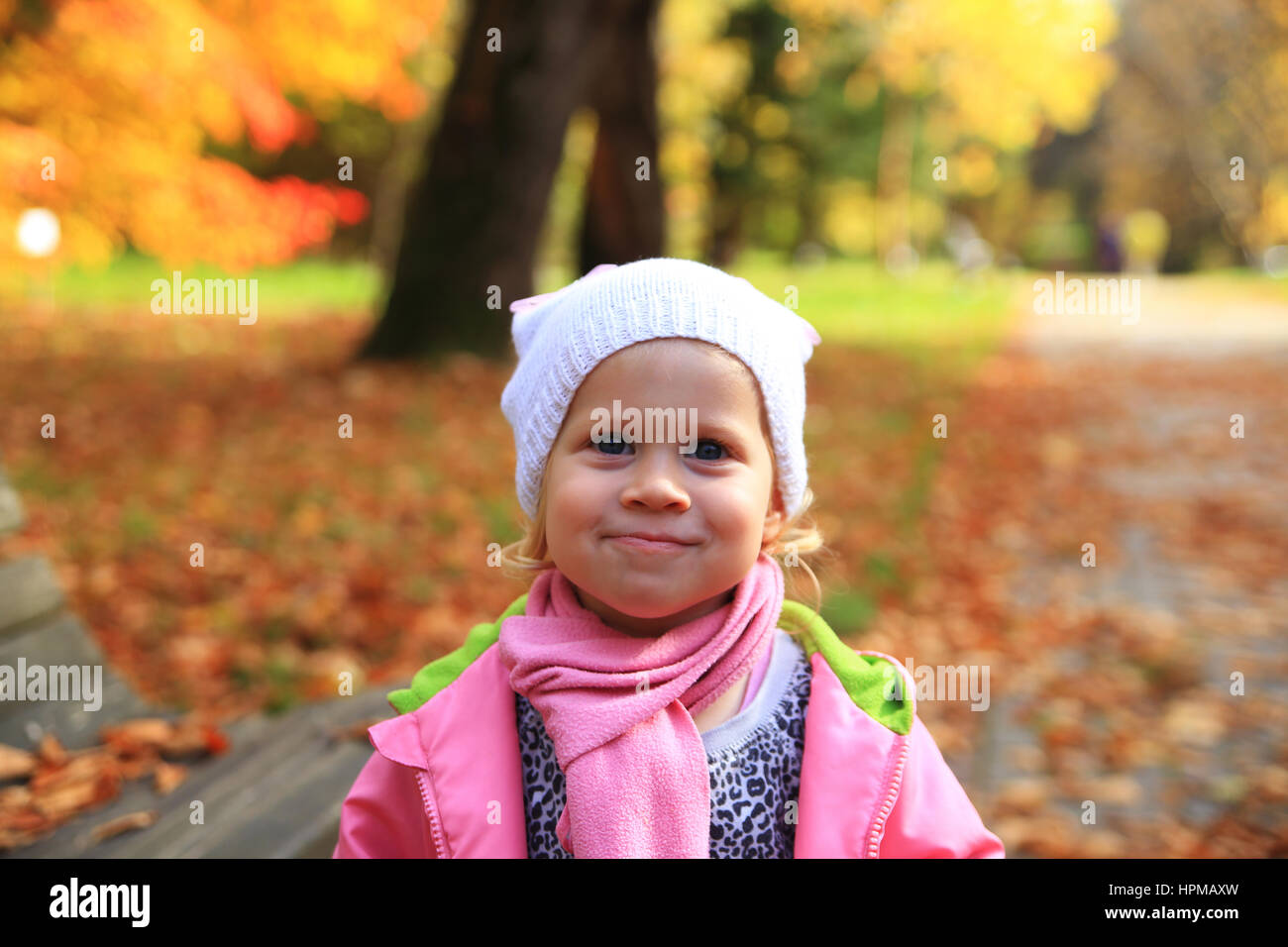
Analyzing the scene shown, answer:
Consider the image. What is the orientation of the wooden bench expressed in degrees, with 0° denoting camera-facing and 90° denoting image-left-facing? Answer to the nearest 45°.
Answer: approximately 315°

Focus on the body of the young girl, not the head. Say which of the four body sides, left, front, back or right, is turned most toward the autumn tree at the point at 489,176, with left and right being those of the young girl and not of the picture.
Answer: back

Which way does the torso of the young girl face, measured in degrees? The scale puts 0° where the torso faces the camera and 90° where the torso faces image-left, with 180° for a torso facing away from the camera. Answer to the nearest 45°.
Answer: approximately 0°

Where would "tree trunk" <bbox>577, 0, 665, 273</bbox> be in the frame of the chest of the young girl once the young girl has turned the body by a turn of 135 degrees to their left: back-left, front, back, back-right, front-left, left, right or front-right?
front-left

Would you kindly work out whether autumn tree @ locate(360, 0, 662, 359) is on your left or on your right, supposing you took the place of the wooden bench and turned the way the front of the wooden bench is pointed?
on your left
